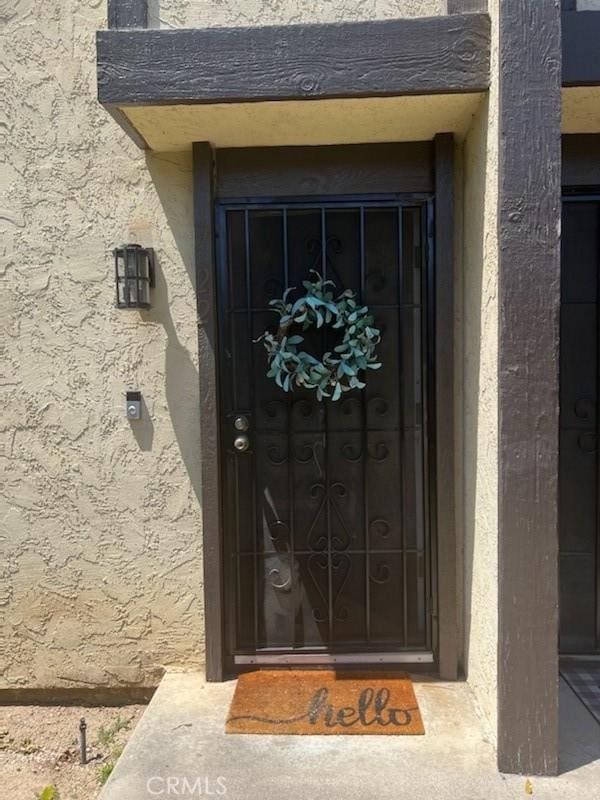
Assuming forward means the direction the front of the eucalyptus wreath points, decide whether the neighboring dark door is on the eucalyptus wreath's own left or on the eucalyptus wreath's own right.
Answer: on the eucalyptus wreath's own left

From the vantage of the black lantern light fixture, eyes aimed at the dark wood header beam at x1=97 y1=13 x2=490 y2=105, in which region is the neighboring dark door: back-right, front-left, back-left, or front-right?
front-left

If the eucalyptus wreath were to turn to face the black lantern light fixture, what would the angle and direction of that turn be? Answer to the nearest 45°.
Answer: approximately 90° to its right

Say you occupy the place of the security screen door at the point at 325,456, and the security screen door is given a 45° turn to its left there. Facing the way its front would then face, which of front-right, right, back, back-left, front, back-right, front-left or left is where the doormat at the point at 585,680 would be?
front-left

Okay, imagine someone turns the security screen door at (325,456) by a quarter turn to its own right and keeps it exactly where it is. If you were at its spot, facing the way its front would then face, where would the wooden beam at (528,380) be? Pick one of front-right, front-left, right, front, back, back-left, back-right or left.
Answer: back-left

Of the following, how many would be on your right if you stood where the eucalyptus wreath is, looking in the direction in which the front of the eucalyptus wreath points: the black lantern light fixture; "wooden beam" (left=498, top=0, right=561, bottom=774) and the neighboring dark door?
1

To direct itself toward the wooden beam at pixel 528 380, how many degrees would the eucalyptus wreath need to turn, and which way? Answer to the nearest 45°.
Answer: approximately 45° to its left

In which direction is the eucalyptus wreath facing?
toward the camera
